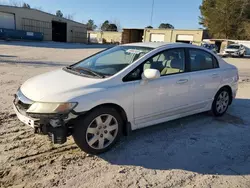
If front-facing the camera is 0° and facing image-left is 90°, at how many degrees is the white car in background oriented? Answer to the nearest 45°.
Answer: approximately 45°

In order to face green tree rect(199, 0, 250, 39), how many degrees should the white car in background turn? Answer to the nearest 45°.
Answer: approximately 135° to its right

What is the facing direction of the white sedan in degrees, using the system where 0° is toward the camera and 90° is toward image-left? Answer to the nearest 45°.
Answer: approximately 45°

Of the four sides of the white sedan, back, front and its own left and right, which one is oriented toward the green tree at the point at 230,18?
back
